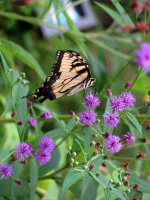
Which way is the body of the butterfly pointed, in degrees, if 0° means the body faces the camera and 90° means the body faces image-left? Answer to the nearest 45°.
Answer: approximately 270°
